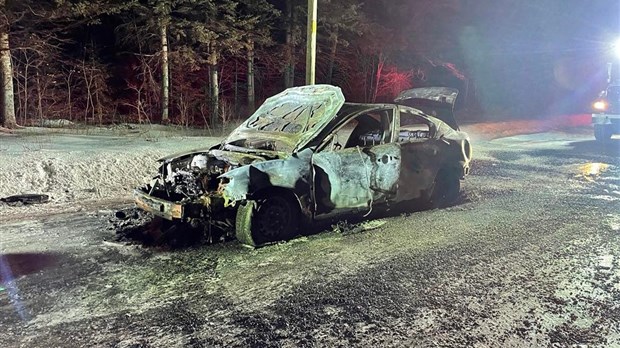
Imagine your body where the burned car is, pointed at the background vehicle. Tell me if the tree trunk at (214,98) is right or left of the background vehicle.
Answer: left

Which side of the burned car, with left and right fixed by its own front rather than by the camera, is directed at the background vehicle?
back

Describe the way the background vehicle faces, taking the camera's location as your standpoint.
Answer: facing the viewer

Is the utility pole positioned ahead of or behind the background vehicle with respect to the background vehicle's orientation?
ahead

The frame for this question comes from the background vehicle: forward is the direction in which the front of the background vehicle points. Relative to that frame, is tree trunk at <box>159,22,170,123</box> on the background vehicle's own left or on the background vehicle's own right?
on the background vehicle's own right

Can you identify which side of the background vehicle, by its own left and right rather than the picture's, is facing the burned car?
front

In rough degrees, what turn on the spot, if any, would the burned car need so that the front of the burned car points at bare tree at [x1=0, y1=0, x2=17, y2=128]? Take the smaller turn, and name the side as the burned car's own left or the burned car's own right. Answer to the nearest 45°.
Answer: approximately 90° to the burned car's own right

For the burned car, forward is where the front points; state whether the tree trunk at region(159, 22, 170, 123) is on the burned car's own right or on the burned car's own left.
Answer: on the burned car's own right

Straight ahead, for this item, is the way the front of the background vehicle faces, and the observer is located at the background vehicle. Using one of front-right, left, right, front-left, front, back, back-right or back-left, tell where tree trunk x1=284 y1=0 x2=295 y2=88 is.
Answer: right

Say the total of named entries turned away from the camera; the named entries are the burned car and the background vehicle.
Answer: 0

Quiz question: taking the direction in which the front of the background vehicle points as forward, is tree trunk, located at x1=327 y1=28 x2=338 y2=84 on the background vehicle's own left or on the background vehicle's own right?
on the background vehicle's own right

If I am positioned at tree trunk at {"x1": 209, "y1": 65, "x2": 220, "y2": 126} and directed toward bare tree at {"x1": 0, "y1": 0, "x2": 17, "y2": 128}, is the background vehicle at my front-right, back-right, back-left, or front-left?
back-left

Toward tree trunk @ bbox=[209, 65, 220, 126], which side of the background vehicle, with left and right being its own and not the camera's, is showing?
right

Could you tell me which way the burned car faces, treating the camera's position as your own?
facing the viewer and to the left of the viewer

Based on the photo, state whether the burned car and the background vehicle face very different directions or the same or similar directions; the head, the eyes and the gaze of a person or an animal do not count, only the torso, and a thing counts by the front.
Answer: same or similar directions
